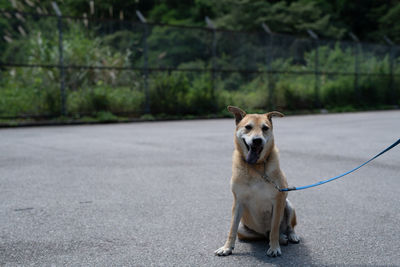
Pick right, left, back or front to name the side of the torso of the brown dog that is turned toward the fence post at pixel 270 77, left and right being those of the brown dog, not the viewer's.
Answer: back

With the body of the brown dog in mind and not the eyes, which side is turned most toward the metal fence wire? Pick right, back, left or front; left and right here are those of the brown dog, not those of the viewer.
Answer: back

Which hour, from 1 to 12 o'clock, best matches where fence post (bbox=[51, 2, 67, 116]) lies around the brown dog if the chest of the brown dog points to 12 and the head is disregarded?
The fence post is roughly at 5 o'clock from the brown dog.

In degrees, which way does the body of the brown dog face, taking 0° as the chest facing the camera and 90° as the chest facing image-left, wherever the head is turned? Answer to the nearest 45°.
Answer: approximately 0°

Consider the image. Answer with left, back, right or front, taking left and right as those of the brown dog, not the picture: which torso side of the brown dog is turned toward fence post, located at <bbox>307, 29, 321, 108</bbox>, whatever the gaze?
back

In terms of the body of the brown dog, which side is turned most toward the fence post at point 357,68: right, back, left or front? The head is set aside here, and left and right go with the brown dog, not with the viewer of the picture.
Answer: back
